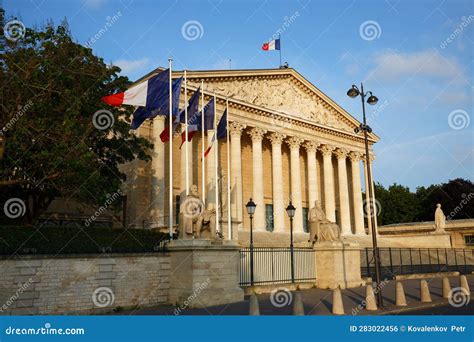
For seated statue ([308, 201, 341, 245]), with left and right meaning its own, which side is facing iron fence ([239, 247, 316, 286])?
right

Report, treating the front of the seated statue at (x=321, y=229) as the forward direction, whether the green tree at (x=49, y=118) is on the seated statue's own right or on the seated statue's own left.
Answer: on the seated statue's own right

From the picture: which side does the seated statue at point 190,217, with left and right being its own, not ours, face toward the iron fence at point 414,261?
left

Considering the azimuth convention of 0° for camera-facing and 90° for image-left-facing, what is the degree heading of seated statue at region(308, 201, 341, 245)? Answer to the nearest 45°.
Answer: approximately 315°

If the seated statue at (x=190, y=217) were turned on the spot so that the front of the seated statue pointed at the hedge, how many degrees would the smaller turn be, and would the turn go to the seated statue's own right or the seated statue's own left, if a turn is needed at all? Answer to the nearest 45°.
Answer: approximately 135° to the seated statue's own right

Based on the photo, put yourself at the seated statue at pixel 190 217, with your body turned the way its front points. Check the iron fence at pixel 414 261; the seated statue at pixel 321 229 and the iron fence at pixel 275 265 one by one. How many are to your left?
3

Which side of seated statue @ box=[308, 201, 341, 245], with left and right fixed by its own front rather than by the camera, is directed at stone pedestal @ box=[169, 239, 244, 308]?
right

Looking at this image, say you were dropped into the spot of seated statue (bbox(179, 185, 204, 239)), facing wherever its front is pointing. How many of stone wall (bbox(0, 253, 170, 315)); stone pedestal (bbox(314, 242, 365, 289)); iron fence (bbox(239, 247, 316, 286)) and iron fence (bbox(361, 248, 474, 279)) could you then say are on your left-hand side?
3
